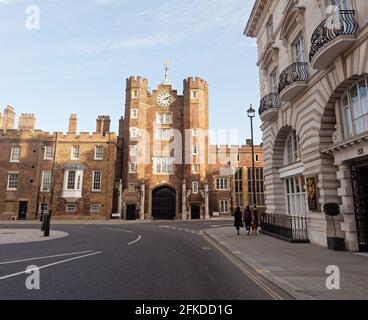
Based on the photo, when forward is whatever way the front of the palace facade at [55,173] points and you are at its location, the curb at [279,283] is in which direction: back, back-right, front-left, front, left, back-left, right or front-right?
front

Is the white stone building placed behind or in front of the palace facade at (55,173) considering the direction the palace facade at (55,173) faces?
in front

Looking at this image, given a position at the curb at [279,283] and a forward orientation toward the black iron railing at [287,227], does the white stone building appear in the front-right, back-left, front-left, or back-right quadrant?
front-right

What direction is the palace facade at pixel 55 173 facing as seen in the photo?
toward the camera

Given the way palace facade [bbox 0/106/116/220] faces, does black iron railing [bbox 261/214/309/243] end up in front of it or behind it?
in front

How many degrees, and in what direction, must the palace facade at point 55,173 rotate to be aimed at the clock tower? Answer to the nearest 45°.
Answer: approximately 90° to its left

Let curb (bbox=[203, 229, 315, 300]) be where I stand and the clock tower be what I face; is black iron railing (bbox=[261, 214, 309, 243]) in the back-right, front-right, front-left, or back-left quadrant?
front-right
